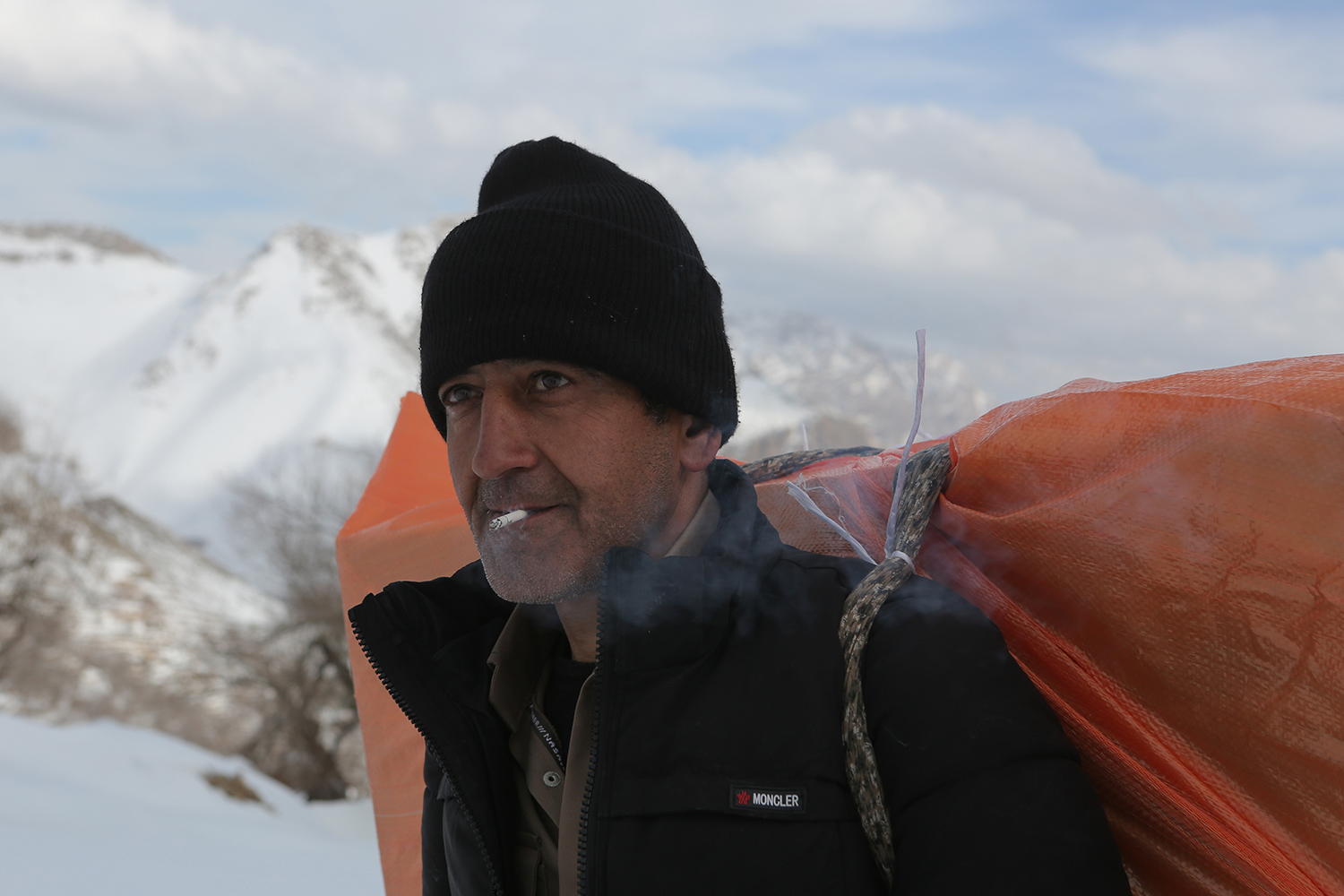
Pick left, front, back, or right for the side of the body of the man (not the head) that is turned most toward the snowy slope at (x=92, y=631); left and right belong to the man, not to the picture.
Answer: right

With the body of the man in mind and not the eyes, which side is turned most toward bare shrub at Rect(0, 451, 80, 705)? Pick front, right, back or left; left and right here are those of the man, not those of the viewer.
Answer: right

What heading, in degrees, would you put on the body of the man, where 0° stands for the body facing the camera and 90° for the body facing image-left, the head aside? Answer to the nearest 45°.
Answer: approximately 45°

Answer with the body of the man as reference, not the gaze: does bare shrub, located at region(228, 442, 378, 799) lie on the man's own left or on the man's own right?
on the man's own right
